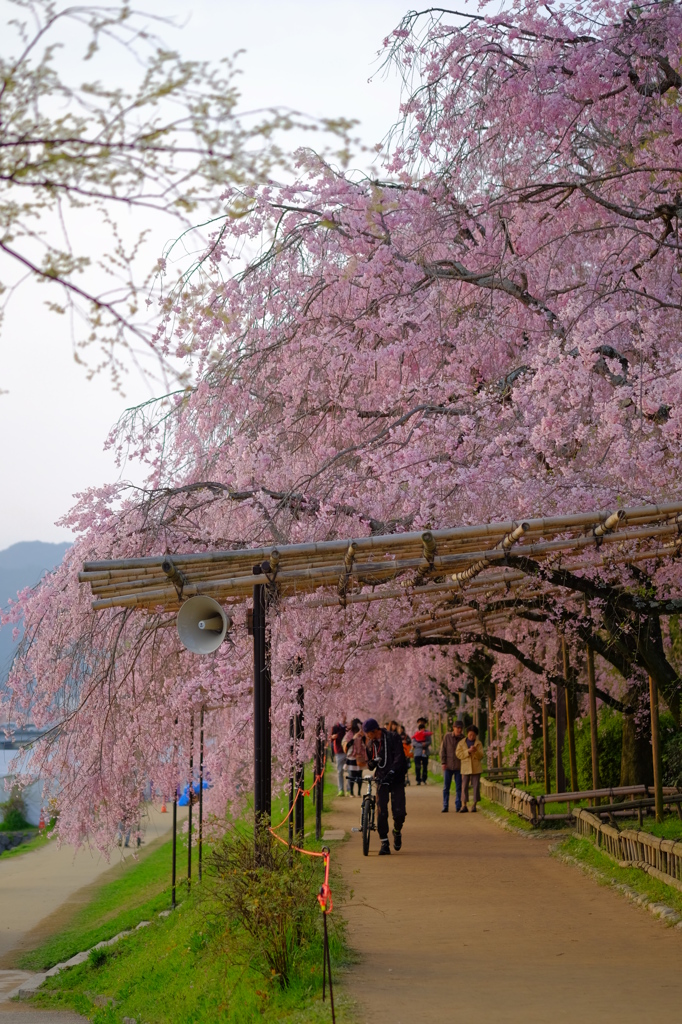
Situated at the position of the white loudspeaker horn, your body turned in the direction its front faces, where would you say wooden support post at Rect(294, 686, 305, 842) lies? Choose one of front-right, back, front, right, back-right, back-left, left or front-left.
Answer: back-right

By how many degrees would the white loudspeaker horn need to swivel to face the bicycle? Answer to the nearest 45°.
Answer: approximately 135° to its right

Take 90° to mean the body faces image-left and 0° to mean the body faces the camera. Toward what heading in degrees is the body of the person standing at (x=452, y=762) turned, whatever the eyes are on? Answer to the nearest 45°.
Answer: approximately 0°

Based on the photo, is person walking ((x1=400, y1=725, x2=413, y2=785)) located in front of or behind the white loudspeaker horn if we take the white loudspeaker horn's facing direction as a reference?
behind

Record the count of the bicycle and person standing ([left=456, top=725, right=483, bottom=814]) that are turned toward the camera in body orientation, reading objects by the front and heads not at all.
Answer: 2

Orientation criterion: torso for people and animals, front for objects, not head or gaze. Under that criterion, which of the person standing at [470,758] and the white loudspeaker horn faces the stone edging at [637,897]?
the person standing

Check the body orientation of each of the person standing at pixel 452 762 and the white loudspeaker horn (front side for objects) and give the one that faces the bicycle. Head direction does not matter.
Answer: the person standing
